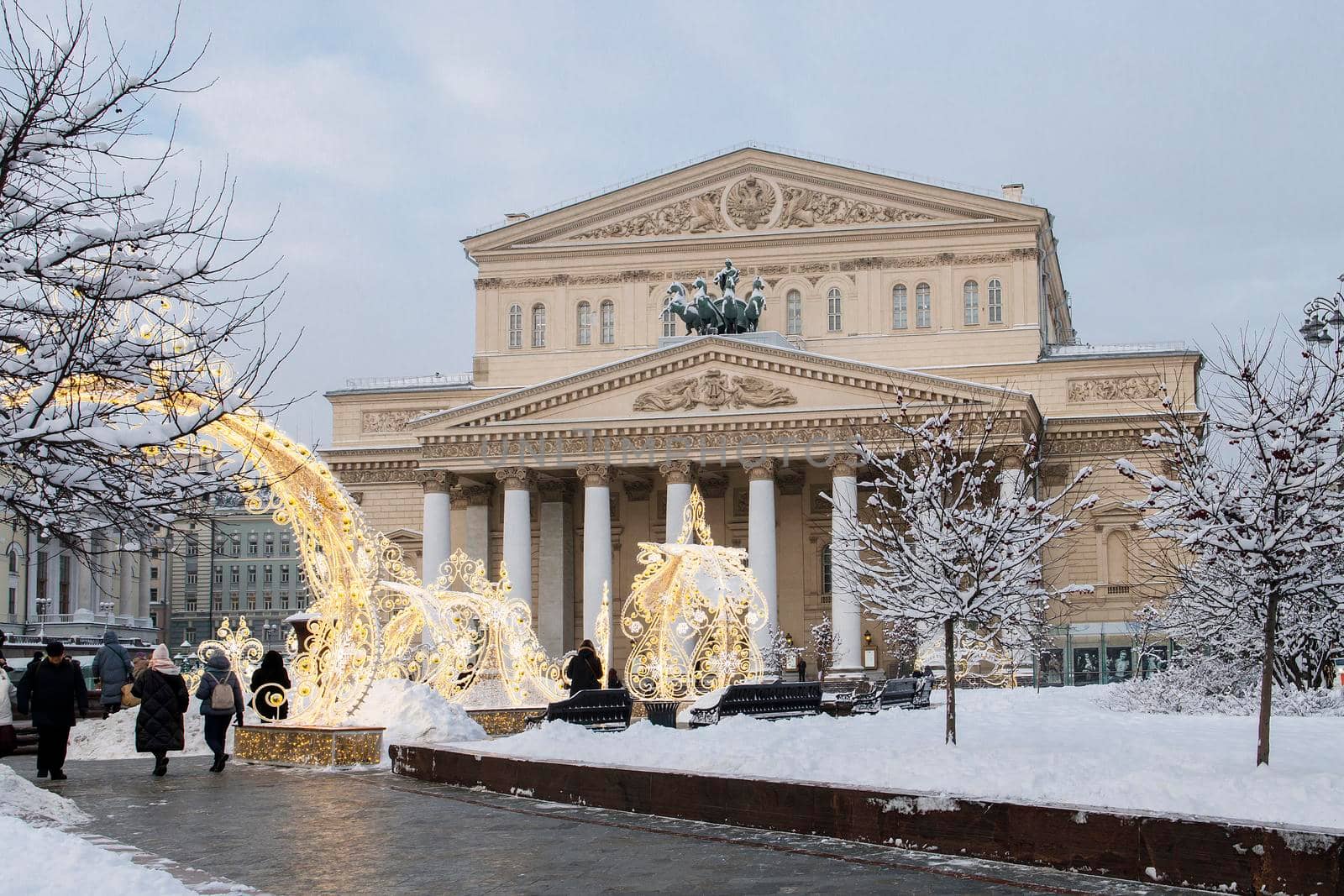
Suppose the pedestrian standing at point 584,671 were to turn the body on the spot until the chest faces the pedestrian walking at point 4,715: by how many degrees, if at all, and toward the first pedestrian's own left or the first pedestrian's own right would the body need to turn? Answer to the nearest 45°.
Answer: approximately 135° to the first pedestrian's own left

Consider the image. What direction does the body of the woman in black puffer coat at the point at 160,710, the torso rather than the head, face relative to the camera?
away from the camera

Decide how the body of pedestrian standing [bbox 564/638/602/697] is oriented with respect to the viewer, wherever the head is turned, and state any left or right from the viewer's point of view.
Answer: facing away from the viewer

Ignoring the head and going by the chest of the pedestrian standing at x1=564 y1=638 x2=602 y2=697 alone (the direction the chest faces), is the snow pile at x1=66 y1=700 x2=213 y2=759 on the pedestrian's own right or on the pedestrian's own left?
on the pedestrian's own left

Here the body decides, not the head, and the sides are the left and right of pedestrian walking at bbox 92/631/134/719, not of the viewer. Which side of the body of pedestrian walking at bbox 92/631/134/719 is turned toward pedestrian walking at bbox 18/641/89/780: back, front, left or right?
back

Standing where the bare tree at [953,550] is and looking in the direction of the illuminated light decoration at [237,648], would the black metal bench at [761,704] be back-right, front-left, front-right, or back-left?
front-right

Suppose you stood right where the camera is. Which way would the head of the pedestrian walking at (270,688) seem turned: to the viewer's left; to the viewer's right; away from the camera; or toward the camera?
away from the camera

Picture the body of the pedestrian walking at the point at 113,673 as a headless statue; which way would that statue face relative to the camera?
away from the camera

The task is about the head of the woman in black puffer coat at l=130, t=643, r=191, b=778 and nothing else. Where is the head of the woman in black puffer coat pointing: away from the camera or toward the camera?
away from the camera

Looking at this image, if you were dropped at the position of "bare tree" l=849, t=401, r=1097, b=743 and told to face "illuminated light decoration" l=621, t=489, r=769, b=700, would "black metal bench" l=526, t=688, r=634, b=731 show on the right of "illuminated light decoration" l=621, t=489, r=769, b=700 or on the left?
left
